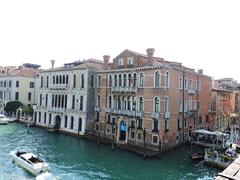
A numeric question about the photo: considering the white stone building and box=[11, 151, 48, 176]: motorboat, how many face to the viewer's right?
0

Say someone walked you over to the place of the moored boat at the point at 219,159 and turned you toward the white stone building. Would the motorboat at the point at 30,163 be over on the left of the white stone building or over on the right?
left

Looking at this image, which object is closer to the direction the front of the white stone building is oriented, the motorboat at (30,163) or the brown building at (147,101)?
the motorboat

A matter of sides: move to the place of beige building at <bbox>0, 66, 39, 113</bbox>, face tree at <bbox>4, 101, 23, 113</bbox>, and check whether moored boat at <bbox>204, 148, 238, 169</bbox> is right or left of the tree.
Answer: left

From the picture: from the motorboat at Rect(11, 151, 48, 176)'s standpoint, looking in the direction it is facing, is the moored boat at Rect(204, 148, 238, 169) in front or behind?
behind

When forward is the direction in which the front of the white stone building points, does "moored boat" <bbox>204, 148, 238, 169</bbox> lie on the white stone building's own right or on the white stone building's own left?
on the white stone building's own left

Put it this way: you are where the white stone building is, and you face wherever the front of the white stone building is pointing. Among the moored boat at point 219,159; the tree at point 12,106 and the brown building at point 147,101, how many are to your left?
2

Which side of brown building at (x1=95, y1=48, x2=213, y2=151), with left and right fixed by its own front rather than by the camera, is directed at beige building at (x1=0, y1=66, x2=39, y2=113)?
right

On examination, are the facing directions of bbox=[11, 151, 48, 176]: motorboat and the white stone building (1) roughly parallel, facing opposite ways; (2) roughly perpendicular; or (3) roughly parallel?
roughly perpendicular

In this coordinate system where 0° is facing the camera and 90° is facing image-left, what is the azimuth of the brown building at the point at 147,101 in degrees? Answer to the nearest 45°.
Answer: approximately 45°

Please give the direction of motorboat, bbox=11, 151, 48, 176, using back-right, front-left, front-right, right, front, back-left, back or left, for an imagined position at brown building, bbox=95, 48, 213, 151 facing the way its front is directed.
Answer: front

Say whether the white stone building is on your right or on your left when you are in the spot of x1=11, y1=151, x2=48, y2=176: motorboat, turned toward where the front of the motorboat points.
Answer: on your right

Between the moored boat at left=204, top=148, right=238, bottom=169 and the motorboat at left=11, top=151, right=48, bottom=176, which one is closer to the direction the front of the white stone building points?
the motorboat

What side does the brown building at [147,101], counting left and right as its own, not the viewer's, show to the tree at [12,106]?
right

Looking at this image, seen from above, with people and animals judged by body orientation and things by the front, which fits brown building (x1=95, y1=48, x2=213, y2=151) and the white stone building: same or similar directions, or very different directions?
same or similar directions
